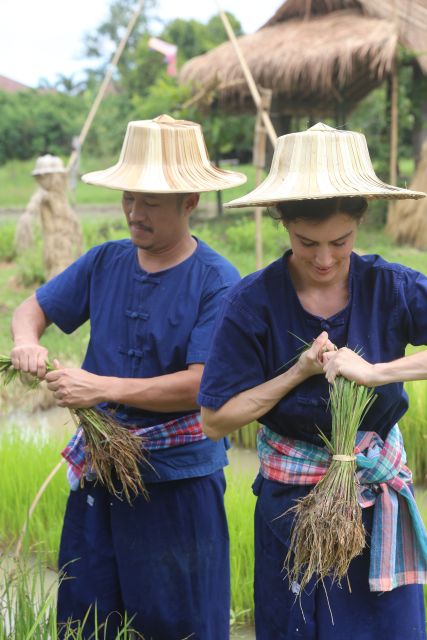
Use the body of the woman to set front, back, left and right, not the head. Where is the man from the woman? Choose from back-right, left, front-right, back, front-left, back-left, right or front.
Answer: back-right

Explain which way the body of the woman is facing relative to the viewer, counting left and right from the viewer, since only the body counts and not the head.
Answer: facing the viewer

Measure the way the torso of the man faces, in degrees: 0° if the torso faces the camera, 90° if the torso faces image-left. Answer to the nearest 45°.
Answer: approximately 45°

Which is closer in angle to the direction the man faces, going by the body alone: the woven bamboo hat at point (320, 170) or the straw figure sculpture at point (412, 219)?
the woven bamboo hat

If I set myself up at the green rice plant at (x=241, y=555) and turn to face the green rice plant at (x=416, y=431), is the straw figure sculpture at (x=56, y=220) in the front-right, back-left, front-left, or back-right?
front-left

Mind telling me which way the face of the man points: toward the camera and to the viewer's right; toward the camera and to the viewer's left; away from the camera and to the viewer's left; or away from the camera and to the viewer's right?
toward the camera and to the viewer's left

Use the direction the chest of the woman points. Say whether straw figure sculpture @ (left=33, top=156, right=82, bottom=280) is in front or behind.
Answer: behind

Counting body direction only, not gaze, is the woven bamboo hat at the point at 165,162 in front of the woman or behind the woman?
behind

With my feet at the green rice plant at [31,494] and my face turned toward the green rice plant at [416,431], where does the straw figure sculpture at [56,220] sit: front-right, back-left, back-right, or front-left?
front-left

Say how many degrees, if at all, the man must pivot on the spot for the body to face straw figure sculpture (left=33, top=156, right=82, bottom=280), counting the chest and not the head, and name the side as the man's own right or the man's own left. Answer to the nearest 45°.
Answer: approximately 135° to the man's own right

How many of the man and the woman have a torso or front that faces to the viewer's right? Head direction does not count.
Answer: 0
